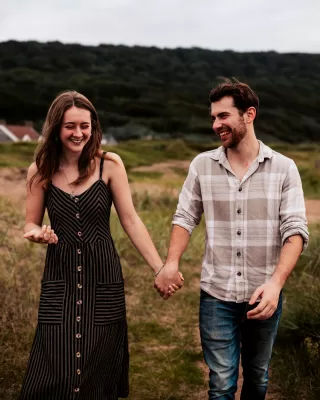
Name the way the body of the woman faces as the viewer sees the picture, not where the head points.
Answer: toward the camera

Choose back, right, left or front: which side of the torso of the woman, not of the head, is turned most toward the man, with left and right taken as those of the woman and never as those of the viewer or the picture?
left

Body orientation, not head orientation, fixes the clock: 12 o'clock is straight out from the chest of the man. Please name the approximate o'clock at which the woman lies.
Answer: The woman is roughly at 3 o'clock from the man.

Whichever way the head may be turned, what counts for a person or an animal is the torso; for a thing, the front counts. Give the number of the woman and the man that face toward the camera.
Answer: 2

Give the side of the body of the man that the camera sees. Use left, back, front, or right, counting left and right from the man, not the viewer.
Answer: front

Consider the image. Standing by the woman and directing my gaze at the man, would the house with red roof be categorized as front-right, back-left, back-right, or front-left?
back-left

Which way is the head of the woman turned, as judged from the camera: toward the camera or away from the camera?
toward the camera

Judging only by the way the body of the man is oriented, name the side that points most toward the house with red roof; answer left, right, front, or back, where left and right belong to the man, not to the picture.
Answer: back

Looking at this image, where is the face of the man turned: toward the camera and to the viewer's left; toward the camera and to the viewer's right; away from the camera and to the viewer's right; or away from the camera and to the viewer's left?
toward the camera and to the viewer's left

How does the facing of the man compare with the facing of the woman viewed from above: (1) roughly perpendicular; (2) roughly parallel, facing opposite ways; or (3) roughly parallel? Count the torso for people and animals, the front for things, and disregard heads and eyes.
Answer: roughly parallel

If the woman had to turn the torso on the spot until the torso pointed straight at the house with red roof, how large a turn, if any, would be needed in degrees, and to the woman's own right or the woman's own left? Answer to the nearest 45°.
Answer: approximately 180°

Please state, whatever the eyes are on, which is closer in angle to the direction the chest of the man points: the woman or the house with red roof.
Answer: the woman
